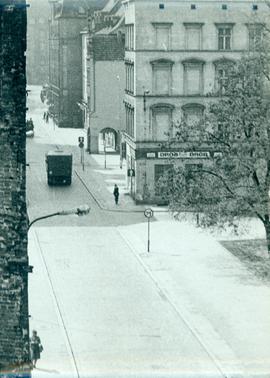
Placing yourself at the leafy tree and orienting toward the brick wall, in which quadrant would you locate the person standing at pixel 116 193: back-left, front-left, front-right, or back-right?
back-right

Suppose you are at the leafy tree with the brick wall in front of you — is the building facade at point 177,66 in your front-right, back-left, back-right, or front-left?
back-right

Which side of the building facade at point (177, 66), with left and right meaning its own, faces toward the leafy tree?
front

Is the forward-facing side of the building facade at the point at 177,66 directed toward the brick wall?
yes

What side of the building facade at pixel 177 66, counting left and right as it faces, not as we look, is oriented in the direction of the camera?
front

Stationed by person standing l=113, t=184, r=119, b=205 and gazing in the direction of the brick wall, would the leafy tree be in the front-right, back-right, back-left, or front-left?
front-left
